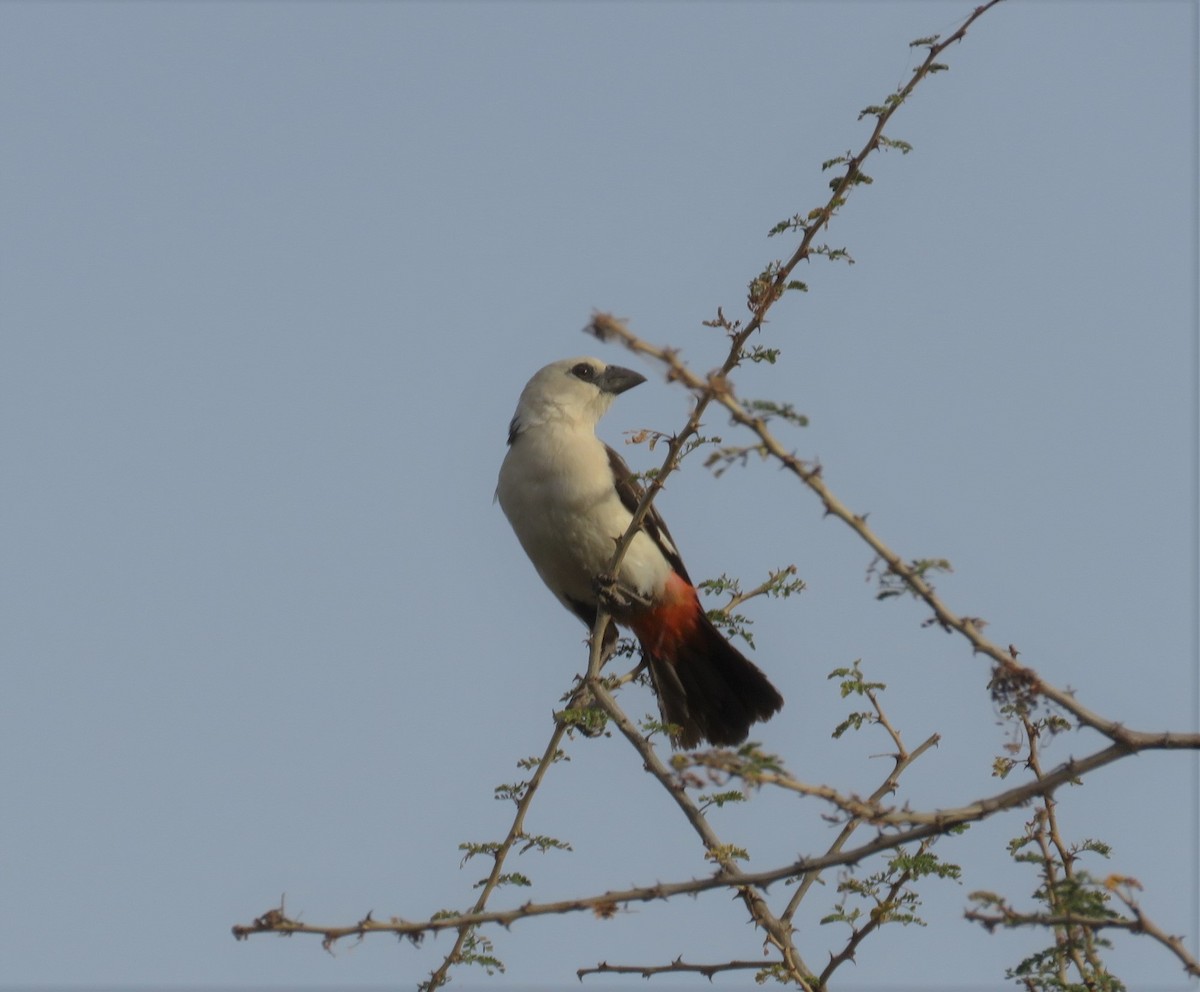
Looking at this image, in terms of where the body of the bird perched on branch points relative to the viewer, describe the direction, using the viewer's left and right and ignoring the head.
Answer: facing the viewer and to the left of the viewer
